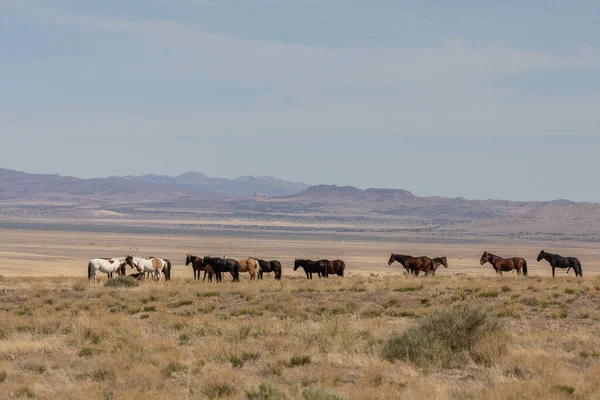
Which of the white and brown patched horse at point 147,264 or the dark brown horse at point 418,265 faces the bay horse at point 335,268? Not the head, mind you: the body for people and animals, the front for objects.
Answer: the dark brown horse

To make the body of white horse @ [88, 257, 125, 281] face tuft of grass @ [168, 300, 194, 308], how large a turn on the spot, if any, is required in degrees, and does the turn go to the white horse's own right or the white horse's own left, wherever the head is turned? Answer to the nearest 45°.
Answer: approximately 90° to the white horse's own right

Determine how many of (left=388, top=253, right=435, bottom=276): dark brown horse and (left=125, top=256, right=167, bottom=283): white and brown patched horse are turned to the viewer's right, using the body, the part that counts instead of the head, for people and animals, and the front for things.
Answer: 0

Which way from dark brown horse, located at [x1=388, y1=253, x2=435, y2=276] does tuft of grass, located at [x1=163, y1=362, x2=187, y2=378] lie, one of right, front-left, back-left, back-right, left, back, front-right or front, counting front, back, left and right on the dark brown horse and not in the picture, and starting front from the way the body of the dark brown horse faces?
left

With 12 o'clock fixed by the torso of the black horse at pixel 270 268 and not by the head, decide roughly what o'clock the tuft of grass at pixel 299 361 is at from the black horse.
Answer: The tuft of grass is roughly at 9 o'clock from the black horse.

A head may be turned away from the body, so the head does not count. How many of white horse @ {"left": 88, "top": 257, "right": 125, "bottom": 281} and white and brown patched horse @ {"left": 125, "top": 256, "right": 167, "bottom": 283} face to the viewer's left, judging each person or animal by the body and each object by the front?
1

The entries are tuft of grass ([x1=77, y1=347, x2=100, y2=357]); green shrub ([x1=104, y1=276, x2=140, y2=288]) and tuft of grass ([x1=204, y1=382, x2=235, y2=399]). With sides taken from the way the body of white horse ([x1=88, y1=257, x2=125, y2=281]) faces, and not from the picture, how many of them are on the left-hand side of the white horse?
0

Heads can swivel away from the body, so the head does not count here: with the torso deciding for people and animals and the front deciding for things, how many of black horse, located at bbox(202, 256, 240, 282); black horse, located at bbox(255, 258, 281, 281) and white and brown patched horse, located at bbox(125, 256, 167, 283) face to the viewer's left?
3

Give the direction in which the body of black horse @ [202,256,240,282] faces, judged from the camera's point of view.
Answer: to the viewer's left

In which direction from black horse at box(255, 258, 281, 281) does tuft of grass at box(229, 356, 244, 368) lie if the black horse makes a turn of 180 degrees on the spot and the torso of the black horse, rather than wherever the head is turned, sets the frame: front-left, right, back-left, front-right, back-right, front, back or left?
right

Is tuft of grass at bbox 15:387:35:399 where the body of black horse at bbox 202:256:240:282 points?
no

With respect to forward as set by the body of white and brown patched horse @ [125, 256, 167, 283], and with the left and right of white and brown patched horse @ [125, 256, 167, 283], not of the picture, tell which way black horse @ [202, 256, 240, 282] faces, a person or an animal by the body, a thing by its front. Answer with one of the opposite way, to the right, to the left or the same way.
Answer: the same way
